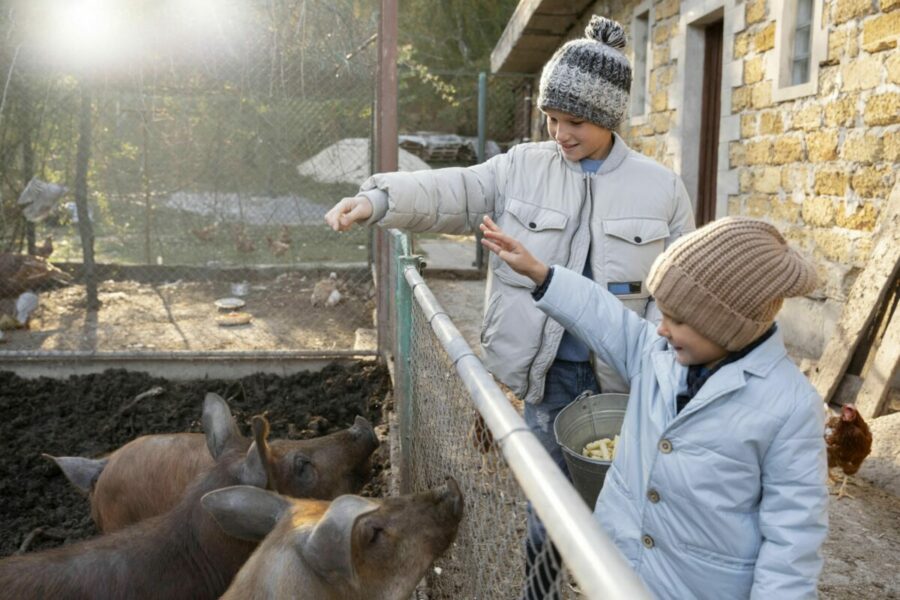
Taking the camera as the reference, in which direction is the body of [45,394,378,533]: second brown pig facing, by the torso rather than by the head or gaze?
to the viewer's right

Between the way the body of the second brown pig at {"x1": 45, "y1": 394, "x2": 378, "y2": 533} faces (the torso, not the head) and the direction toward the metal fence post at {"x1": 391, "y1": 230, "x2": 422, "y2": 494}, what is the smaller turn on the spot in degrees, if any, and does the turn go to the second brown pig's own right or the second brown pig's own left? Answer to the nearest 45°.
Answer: approximately 45° to the second brown pig's own right

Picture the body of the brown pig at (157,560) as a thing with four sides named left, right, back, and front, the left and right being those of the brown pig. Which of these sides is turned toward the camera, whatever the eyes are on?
right

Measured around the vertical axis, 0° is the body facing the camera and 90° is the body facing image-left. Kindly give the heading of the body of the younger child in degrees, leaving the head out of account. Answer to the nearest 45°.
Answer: approximately 45°

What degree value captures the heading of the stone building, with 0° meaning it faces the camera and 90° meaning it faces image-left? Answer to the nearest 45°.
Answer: approximately 45°

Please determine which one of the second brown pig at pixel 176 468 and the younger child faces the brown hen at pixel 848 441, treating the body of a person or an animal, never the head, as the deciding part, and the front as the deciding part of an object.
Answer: the second brown pig

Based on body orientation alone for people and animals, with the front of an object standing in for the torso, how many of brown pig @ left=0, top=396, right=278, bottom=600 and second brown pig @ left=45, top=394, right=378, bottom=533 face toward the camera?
0

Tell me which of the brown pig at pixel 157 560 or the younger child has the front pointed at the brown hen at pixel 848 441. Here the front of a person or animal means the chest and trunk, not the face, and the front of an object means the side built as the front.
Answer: the brown pig

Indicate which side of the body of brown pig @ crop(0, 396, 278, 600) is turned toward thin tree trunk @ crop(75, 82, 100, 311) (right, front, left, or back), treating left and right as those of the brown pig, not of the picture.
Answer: left

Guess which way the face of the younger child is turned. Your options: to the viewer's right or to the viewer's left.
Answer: to the viewer's left

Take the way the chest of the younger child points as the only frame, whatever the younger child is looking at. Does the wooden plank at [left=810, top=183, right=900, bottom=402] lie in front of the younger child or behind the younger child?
behind
